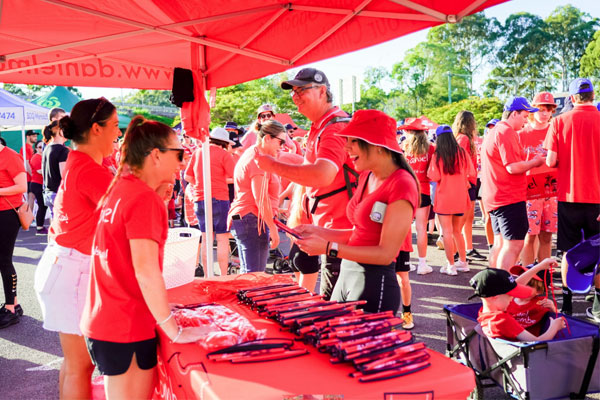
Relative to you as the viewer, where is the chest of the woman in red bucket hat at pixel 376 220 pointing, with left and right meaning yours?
facing the viewer and to the left of the viewer

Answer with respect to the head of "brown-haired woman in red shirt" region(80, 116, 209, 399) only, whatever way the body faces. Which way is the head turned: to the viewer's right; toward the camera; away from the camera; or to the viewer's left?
to the viewer's right

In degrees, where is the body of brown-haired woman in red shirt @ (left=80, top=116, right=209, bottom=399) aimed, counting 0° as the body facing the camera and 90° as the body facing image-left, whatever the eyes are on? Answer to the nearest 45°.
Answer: approximately 225°
